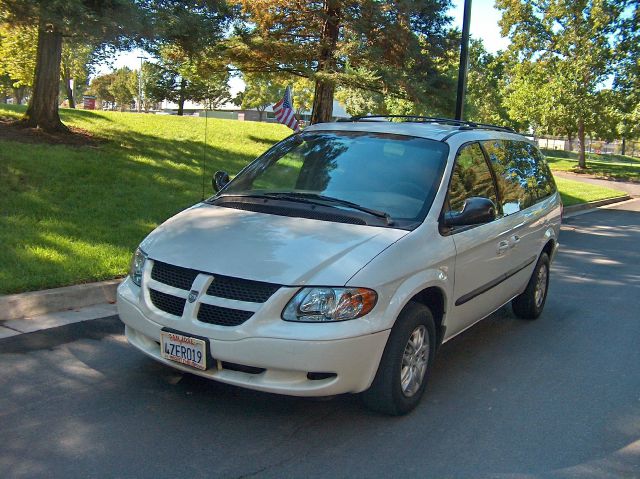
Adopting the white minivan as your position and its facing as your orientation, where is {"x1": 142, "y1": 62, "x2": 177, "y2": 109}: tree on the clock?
The tree is roughly at 4 o'clock from the white minivan.

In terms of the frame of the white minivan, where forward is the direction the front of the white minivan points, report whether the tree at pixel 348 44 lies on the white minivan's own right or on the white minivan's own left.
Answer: on the white minivan's own right

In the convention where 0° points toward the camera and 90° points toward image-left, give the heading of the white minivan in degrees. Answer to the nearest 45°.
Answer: approximately 45°

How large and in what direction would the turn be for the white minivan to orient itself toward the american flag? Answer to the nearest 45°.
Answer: approximately 135° to its right

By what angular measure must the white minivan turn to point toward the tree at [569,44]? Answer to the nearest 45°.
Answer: approximately 135° to its right

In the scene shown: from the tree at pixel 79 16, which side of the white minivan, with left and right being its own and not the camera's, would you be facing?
right

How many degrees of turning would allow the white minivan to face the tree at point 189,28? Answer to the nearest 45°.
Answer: approximately 135° to its right

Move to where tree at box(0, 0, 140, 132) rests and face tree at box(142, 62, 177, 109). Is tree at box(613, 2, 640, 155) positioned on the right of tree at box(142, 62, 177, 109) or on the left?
right

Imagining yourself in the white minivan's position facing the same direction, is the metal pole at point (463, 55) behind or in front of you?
behind
